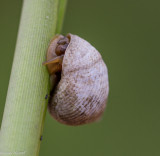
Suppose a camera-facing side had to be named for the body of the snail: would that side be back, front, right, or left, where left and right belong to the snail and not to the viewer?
left
